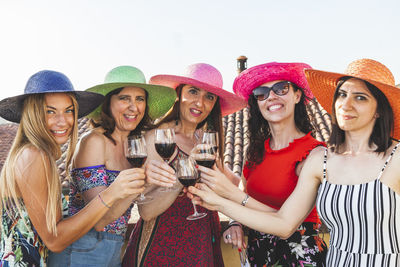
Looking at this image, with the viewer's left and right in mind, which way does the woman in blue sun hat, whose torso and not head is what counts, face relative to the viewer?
facing to the right of the viewer

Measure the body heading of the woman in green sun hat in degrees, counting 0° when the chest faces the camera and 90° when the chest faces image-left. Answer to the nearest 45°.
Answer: approximately 315°

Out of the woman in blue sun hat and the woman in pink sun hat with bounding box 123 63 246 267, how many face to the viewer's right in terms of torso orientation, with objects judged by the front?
1

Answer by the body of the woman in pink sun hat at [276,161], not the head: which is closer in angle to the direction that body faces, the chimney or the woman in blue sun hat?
the woman in blue sun hat

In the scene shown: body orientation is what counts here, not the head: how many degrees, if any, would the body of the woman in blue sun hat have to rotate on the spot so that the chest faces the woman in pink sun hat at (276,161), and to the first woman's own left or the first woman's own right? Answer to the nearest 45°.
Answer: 0° — they already face them

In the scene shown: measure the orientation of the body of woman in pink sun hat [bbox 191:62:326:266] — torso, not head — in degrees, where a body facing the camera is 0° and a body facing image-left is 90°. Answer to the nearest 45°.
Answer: approximately 45°
